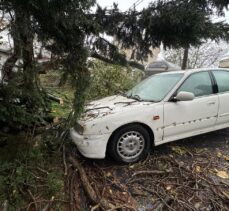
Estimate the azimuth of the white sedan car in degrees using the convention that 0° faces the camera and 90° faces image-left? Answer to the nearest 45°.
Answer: approximately 45°
